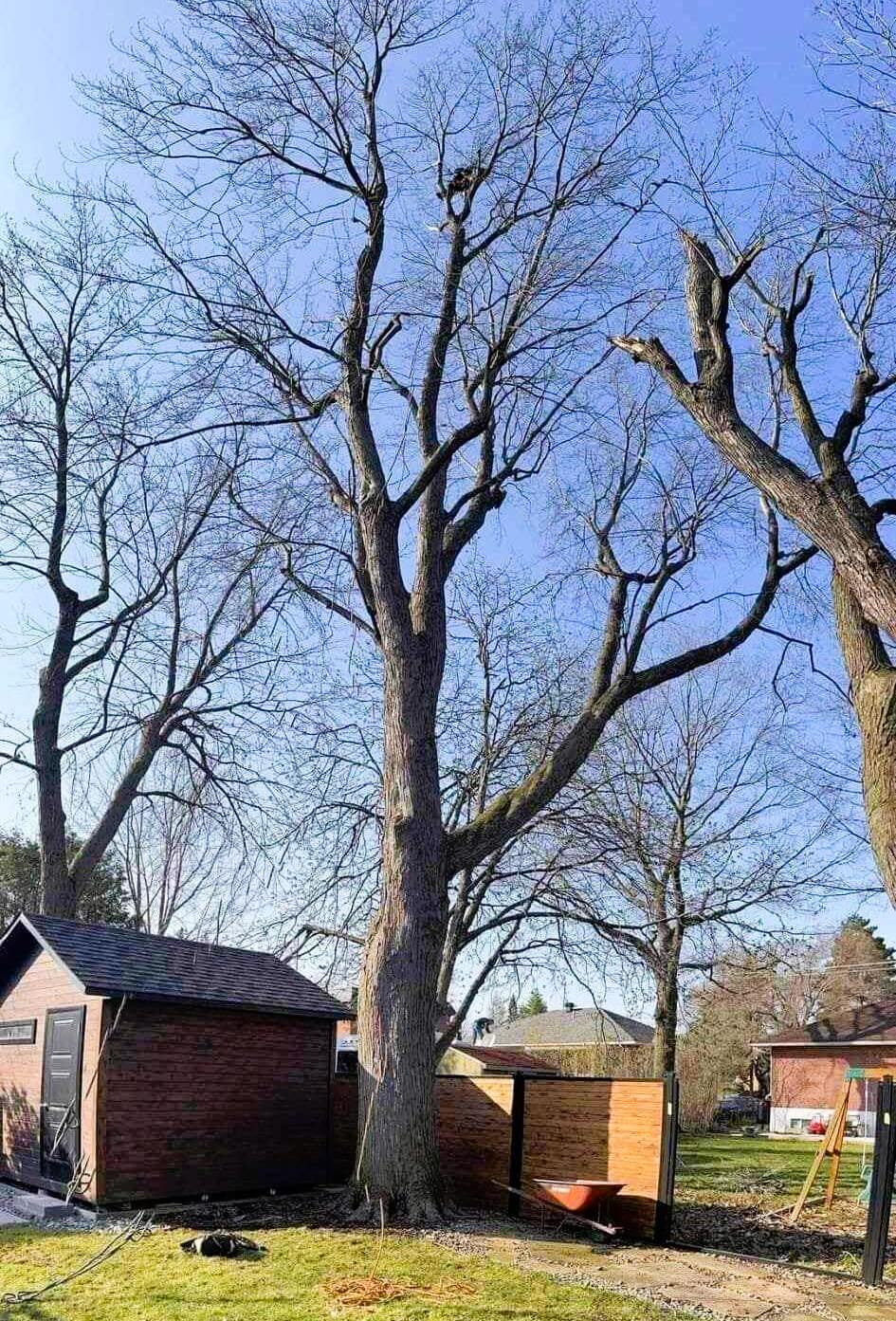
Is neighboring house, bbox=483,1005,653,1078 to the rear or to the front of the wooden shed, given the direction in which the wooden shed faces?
to the rear

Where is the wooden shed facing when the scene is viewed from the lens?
facing the viewer and to the left of the viewer

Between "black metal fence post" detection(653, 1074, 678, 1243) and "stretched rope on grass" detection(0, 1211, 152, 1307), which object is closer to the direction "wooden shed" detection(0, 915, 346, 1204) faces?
the stretched rope on grass

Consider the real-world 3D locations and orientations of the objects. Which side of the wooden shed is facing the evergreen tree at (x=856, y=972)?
back

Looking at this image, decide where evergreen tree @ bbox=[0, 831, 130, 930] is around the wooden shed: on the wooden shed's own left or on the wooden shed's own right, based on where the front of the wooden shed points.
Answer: on the wooden shed's own right

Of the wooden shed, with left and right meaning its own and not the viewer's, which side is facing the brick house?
back
